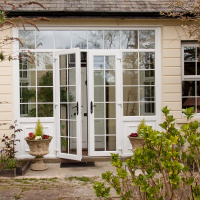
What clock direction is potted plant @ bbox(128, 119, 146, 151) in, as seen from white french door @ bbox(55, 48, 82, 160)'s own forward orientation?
The potted plant is roughly at 8 o'clock from the white french door.

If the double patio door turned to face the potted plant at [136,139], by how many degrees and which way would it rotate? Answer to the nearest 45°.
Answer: approximately 45° to its left

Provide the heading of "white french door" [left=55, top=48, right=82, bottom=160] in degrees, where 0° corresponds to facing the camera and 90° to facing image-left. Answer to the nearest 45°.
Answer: approximately 45°

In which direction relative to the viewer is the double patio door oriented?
toward the camera

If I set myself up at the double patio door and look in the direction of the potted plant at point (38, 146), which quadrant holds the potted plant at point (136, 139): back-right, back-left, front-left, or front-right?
back-left

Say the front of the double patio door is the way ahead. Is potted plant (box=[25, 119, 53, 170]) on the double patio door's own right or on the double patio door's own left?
on the double patio door's own right
